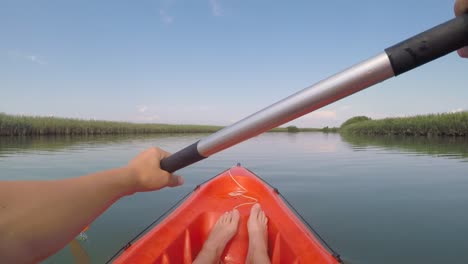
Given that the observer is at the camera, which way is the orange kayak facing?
facing away from the viewer
